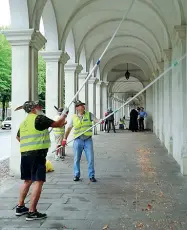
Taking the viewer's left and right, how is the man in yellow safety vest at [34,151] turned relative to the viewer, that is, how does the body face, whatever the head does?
facing away from the viewer and to the right of the viewer

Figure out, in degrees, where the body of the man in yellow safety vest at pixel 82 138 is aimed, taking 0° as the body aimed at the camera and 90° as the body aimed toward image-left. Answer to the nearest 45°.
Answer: approximately 0°

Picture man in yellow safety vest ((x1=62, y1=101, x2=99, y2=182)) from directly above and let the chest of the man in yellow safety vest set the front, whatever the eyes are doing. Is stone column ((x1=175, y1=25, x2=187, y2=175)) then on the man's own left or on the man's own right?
on the man's own left

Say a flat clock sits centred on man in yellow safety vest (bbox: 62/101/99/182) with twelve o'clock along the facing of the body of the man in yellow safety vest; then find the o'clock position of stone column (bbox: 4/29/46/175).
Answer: The stone column is roughly at 4 o'clock from the man in yellow safety vest.

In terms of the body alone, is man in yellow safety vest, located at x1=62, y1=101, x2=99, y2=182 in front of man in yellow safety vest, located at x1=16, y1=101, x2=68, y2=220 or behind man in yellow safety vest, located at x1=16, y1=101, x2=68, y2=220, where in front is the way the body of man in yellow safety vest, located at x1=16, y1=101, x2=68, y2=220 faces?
in front

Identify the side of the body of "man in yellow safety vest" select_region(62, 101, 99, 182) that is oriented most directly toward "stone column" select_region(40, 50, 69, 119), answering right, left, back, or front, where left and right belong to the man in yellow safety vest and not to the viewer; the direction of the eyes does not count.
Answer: back

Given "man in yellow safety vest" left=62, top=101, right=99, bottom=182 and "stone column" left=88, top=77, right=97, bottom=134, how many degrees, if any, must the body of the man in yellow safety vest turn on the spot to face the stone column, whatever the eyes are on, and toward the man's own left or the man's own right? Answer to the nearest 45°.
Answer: approximately 180°

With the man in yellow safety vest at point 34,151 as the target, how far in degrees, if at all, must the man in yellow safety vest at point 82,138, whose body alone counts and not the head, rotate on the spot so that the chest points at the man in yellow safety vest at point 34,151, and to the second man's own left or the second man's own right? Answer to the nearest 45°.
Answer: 0° — they already face them

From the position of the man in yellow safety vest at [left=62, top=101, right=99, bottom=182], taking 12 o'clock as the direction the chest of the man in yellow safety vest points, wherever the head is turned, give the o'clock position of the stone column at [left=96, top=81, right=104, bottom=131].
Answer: The stone column is roughly at 6 o'clock from the man in yellow safety vest.

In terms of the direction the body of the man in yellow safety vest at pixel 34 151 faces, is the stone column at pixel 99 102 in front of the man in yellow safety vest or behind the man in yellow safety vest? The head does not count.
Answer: in front

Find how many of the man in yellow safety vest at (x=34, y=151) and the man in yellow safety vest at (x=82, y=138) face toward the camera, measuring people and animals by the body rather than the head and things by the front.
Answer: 1

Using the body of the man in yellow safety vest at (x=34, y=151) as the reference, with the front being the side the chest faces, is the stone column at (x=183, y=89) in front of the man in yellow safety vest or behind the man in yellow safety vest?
in front

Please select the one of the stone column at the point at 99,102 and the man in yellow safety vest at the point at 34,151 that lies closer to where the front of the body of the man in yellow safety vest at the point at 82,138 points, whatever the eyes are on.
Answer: the man in yellow safety vest
